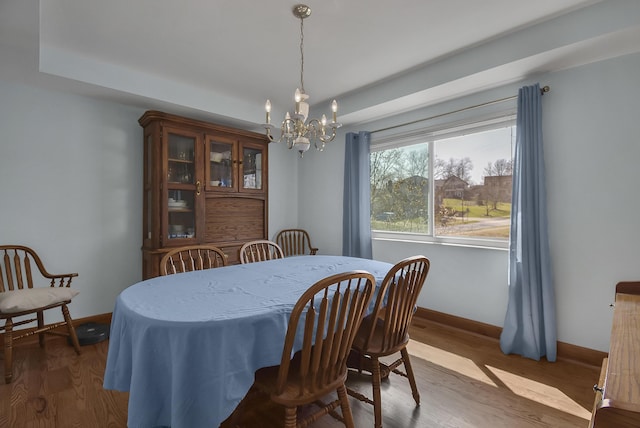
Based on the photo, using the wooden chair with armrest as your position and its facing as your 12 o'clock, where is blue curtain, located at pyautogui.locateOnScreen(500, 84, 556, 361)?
The blue curtain is roughly at 12 o'clock from the wooden chair with armrest.

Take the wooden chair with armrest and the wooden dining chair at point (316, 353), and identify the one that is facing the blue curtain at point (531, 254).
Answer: the wooden chair with armrest

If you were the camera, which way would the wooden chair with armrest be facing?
facing the viewer and to the right of the viewer

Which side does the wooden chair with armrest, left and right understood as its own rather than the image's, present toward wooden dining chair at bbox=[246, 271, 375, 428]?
front

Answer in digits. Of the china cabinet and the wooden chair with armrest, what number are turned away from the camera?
0

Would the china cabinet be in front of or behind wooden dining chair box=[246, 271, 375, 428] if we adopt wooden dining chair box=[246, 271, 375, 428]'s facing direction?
in front

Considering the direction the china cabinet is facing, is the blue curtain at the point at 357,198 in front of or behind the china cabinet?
in front

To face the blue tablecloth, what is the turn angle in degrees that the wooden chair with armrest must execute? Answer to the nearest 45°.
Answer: approximately 45° to its right

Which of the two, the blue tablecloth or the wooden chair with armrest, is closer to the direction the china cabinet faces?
the blue tablecloth

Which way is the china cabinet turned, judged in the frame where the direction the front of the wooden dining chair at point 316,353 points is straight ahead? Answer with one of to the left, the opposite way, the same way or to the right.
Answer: the opposite way

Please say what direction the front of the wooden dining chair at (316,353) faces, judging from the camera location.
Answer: facing away from the viewer and to the left of the viewer

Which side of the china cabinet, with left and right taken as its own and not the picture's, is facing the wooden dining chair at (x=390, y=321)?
front

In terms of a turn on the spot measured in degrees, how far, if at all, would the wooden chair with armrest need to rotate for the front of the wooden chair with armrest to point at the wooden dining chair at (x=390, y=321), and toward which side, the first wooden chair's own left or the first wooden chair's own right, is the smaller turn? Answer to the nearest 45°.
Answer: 0° — it already faces it

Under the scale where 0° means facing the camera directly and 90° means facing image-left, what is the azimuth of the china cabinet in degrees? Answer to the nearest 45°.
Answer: approximately 315°

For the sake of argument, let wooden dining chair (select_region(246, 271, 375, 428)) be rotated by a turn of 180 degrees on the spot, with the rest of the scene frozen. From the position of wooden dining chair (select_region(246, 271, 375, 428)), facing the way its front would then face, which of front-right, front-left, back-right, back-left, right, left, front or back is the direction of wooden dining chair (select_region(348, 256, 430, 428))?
left

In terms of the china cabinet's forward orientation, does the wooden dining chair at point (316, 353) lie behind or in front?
in front
